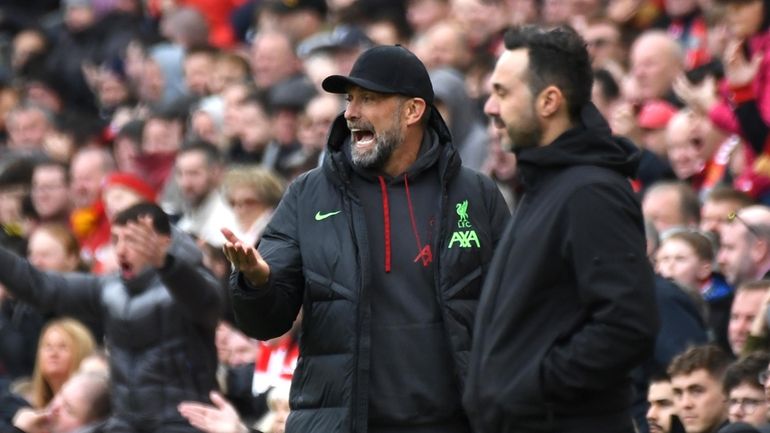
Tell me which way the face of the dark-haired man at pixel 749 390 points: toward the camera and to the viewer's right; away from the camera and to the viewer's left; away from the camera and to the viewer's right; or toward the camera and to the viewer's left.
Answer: toward the camera and to the viewer's left

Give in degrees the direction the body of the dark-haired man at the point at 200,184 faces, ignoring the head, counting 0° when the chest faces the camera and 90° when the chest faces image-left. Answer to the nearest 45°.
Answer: approximately 45°

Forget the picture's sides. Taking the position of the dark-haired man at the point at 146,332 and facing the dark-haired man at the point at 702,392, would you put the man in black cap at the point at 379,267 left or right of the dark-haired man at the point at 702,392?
right

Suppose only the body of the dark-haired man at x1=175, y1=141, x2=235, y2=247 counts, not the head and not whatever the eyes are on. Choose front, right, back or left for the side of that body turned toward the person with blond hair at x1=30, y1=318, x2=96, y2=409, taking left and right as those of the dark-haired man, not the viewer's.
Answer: front

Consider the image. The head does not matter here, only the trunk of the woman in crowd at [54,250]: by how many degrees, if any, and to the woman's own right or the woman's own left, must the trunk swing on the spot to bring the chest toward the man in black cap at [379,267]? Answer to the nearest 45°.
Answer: approximately 45° to the woman's own left

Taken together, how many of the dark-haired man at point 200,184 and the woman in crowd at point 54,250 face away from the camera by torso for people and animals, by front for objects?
0

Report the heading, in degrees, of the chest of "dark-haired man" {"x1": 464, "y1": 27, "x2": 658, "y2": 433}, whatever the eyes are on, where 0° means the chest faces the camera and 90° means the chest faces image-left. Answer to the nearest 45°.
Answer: approximately 90°

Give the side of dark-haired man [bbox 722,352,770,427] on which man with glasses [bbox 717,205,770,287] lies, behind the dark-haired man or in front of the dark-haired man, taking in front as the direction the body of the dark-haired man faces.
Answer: behind

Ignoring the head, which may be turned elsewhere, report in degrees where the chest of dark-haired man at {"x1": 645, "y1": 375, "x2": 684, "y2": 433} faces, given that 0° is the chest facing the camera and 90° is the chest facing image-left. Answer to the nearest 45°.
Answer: approximately 45°

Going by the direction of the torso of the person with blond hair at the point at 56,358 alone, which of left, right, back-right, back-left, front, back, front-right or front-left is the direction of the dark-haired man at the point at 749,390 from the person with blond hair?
left

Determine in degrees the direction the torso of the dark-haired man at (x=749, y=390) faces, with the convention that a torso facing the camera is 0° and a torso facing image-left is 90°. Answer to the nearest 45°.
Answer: approximately 45°
